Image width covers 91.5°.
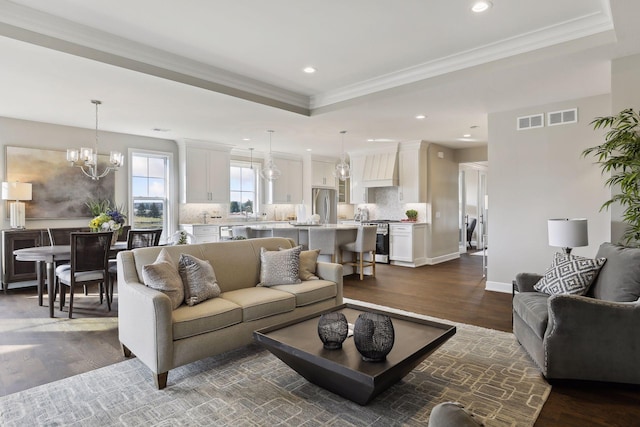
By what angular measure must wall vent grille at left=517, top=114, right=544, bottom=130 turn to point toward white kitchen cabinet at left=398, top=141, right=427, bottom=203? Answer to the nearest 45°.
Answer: approximately 90° to its right

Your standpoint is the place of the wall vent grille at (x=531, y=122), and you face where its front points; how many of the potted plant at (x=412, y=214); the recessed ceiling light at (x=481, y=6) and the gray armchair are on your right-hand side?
1

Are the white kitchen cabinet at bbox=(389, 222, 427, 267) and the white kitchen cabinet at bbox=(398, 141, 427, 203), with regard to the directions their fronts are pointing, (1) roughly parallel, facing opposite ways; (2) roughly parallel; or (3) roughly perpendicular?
roughly parallel

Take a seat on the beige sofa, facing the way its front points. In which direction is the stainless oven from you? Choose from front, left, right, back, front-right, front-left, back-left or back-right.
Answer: left

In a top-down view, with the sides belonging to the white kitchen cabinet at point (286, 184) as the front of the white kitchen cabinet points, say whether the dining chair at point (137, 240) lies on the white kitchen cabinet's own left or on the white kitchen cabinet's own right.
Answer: on the white kitchen cabinet's own right

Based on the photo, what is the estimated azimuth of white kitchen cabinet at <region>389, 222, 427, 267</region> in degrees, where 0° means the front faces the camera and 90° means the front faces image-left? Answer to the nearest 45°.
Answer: approximately 45°

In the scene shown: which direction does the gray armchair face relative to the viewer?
to the viewer's left

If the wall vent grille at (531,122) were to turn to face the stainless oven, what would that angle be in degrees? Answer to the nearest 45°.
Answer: approximately 90° to its right

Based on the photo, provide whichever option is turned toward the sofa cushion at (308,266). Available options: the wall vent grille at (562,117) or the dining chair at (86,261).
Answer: the wall vent grille

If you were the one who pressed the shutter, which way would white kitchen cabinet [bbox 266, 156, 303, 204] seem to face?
facing the viewer and to the right of the viewer

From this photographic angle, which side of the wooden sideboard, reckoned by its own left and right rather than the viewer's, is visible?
front

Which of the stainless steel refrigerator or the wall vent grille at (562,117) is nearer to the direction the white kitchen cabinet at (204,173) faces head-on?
the wall vent grille

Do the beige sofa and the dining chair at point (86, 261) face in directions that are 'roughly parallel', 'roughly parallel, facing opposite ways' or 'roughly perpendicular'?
roughly parallel, facing opposite ways

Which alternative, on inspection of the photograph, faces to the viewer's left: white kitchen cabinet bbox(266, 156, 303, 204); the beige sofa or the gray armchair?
the gray armchair

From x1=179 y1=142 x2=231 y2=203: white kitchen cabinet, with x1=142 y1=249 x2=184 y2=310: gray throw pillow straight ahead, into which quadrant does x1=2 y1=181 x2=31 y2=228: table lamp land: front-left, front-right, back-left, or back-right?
front-right

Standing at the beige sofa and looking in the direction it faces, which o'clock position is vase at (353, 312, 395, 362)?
The vase is roughly at 12 o'clock from the beige sofa.

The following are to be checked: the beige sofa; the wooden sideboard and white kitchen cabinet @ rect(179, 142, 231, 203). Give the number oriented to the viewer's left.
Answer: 0
